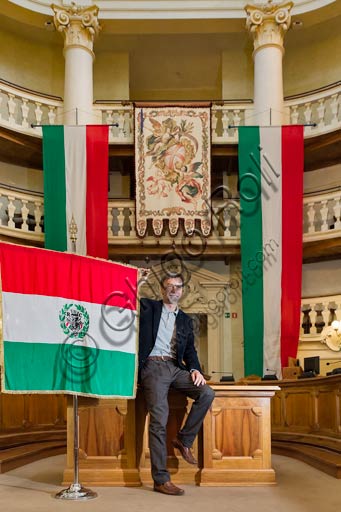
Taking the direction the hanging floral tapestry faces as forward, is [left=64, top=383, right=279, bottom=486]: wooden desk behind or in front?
in front

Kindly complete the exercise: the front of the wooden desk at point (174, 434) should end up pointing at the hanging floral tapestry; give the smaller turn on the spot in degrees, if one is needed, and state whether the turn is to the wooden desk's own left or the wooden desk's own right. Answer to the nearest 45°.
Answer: approximately 180°

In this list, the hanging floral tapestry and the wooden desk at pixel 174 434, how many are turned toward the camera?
2

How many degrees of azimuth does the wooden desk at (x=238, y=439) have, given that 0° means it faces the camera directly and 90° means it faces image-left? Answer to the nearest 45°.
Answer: approximately 0°

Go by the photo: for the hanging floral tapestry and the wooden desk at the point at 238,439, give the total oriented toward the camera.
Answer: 2

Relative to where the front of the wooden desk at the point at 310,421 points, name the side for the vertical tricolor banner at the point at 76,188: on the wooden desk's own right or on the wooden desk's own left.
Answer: on the wooden desk's own right

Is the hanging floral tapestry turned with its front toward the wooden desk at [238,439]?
yes

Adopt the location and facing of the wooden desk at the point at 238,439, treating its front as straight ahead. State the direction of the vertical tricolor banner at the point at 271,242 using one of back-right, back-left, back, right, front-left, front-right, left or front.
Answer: back

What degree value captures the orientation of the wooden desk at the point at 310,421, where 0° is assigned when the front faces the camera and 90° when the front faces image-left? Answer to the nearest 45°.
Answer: approximately 45°
